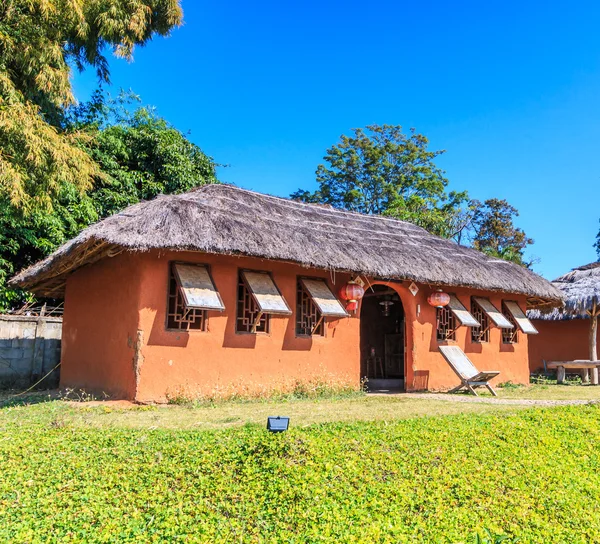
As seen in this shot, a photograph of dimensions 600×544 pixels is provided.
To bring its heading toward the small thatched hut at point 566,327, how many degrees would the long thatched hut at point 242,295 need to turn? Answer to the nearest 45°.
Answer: approximately 90° to its left

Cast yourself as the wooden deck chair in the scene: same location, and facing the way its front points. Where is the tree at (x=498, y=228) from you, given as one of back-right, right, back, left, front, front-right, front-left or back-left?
back-left

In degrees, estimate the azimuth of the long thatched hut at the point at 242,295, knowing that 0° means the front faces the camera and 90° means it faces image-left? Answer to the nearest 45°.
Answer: approximately 315°

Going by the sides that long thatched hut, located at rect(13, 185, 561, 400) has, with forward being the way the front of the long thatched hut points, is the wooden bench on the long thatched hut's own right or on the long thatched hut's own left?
on the long thatched hut's own left

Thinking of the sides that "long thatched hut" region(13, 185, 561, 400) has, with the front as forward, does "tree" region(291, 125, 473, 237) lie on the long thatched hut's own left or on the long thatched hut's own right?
on the long thatched hut's own left

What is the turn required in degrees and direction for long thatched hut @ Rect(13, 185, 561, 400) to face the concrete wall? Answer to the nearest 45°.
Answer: approximately 135° to its right
